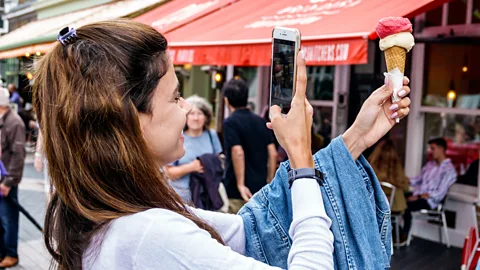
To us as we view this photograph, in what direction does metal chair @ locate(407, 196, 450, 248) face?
facing to the left of the viewer

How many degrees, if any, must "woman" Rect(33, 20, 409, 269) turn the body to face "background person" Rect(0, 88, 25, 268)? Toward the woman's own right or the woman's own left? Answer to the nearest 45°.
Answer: approximately 90° to the woman's own left

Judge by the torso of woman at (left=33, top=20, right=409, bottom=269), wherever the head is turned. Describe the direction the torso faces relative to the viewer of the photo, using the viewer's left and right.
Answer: facing away from the viewer and to the right of the viewer

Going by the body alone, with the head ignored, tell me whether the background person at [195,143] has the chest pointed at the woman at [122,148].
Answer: yes

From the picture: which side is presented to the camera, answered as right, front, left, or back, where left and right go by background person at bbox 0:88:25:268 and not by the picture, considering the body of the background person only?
left

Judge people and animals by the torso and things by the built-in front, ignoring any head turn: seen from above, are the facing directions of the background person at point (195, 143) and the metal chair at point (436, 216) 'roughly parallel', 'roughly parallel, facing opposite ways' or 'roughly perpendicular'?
roughly perpendicular

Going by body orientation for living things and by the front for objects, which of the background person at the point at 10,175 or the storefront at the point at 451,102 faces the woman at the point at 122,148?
the storefront

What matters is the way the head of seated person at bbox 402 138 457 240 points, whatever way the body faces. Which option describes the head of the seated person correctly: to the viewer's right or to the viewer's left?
to the viewer's left

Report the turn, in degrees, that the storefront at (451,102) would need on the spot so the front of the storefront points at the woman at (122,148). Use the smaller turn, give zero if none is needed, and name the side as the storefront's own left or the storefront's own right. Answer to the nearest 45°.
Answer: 0° — it already faces them
